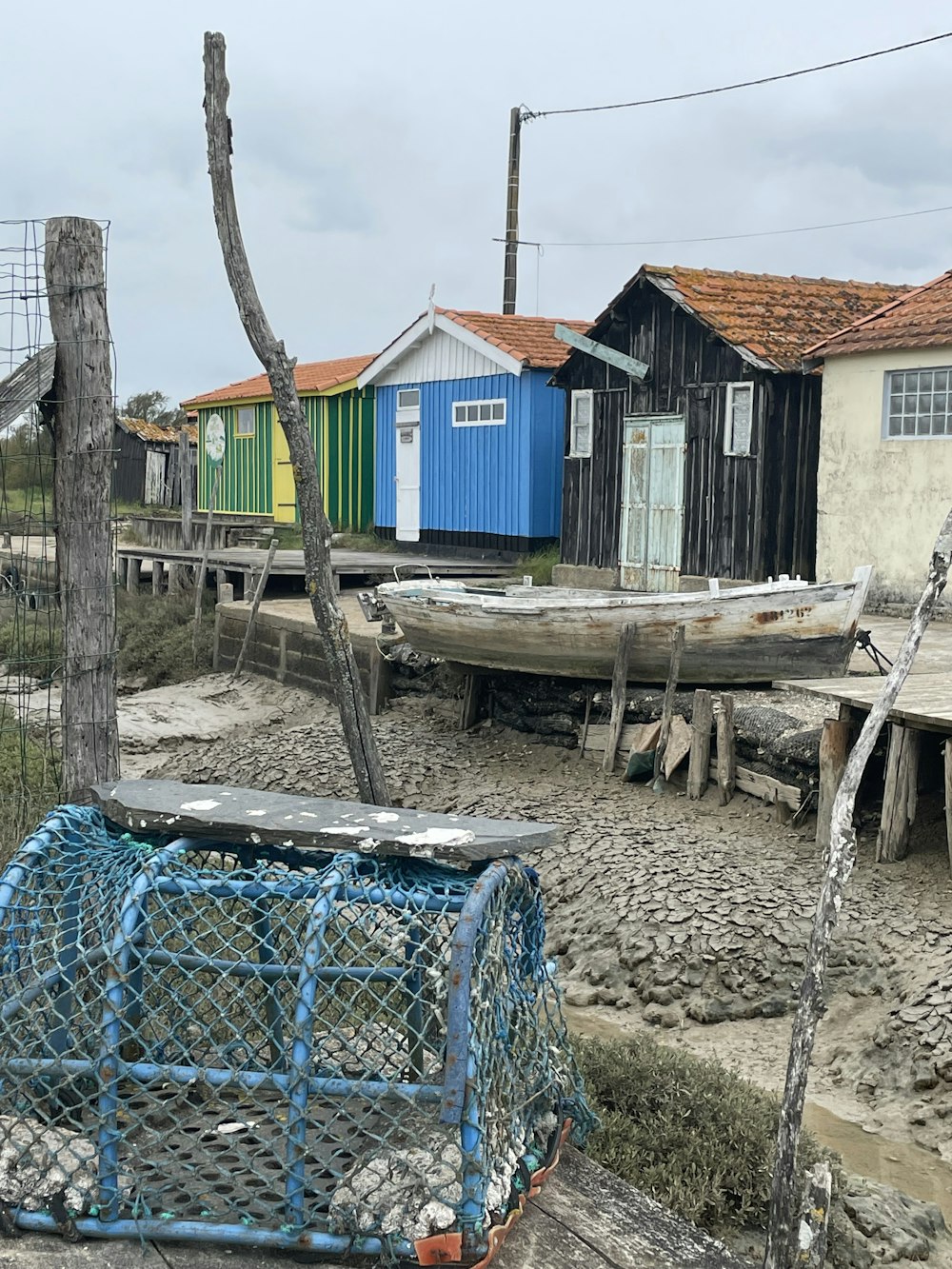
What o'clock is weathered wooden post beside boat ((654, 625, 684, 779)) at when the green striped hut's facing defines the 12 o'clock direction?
The weathered wooden post beside boat is roughly at 10 o'clock from the green striped hut.

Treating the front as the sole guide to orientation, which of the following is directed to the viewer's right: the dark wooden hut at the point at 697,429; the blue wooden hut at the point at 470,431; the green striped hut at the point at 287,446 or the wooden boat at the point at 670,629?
the wooden boat

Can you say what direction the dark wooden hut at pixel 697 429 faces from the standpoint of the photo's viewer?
facing the viewer and to the left of the viewer

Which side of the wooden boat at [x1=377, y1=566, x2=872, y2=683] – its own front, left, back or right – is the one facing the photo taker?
right

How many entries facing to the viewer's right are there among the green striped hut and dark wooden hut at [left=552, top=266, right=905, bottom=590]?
0

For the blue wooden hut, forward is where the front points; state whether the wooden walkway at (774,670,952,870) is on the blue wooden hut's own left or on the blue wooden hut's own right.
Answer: on the blue wooden hut's own left

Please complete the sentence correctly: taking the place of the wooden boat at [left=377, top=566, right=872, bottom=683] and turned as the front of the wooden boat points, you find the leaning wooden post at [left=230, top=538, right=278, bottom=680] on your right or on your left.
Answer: on your left

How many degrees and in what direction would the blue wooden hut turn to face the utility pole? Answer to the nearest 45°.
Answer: approximately 135° to its right

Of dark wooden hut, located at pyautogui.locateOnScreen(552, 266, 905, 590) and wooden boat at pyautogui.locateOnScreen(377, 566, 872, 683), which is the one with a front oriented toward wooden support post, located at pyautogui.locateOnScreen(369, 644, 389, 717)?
the dark wooden hut

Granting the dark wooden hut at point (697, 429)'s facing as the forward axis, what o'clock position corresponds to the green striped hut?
The green striped hut is roughly at 3 o'clock from the dark wooden hut.

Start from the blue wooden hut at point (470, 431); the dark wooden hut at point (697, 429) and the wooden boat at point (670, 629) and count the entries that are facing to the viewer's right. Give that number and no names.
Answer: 1

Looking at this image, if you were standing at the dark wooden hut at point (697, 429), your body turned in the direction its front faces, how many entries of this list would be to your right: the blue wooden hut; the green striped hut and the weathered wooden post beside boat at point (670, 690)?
2

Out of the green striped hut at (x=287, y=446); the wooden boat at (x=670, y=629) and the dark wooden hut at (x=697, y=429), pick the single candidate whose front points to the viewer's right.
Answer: the wooden boat

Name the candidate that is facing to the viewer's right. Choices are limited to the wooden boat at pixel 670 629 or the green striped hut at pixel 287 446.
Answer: the wooden boat
